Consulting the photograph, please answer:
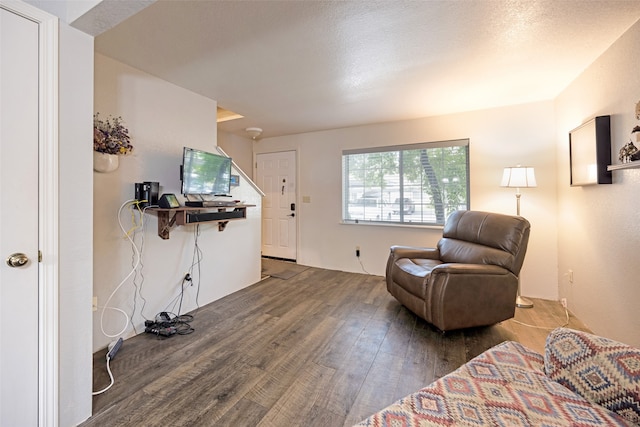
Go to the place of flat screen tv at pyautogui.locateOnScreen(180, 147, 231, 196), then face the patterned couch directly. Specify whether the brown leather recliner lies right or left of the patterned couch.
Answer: left

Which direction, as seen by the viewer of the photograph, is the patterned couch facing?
facing away from the viewer and to the left of the viewer

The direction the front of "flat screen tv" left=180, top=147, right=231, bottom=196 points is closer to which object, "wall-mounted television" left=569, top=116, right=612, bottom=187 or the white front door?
the wall-mounted television

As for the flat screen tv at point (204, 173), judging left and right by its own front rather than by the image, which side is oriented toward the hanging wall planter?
right

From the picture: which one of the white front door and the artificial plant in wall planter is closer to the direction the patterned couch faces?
the white front door

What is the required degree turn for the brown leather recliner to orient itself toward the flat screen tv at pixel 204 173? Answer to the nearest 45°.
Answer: approximately 45° to its right

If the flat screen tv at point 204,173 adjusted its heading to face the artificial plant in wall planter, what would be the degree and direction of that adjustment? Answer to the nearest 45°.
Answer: approximately 90° to its right

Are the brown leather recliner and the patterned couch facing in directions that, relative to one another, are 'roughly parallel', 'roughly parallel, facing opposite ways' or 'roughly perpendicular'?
roughly perpendicular

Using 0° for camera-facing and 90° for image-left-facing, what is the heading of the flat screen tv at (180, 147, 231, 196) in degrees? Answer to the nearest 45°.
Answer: approximately 315°
